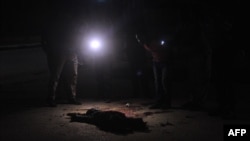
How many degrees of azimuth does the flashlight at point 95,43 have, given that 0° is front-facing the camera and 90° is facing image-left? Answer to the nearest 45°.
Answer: approximately 0°

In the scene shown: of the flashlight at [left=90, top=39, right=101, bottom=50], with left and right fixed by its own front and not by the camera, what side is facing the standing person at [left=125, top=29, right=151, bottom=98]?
left

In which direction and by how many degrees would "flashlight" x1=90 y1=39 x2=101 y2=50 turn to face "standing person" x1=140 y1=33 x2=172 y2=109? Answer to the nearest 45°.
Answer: approximately 45° to its left

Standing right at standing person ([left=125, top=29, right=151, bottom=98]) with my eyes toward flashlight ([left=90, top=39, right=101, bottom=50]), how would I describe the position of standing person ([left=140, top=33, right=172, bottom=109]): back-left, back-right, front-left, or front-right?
back-left
